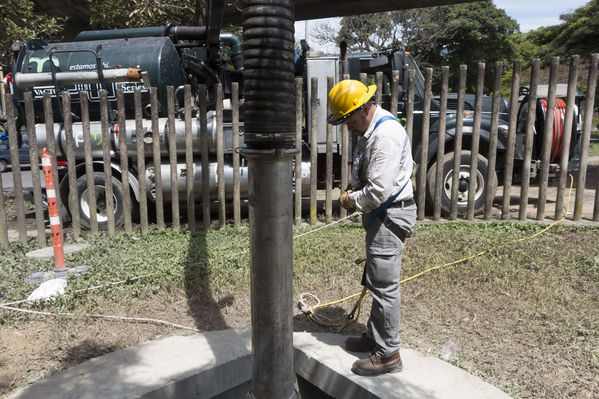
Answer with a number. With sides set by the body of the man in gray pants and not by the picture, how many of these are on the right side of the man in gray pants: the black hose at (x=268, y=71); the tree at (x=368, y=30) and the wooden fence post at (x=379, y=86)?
2

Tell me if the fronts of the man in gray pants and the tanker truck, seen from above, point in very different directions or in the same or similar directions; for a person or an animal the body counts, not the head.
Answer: very different directions

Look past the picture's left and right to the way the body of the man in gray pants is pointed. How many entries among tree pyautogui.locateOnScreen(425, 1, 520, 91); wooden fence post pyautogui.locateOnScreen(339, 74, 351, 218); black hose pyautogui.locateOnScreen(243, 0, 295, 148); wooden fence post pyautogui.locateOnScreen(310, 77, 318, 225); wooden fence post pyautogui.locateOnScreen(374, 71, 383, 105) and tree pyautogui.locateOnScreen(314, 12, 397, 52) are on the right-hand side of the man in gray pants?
5

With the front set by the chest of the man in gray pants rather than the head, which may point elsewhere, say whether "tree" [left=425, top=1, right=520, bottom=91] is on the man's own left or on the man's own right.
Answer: on the man's own right

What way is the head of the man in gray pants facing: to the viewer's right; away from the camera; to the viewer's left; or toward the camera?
to the viewer's left

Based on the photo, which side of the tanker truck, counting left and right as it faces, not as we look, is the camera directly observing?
right

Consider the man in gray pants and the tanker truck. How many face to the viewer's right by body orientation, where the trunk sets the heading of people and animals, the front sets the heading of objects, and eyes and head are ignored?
1

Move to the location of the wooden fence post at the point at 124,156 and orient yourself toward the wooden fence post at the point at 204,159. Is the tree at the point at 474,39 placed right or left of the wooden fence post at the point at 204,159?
left

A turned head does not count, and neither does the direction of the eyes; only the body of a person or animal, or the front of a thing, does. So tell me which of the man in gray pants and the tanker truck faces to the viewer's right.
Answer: the tanker truck

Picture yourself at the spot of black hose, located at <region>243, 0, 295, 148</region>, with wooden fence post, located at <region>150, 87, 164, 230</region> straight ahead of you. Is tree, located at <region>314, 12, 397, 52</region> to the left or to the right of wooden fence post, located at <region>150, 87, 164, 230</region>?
right

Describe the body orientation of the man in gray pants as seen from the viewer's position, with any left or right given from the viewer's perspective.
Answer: facing to the left of the viewer

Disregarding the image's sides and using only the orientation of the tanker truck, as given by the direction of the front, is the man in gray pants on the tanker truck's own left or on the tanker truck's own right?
on the tanker truck's own right
